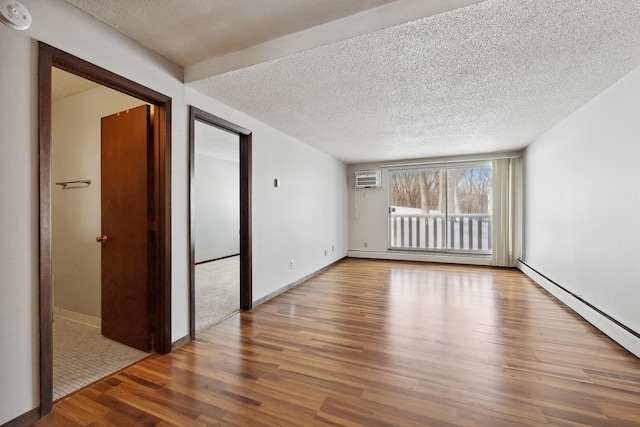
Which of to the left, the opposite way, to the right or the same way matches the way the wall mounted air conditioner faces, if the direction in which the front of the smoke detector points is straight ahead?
to the right

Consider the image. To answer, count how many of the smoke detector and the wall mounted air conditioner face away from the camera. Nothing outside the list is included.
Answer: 0

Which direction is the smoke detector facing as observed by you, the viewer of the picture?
facing the viewer and to the right of the viewer

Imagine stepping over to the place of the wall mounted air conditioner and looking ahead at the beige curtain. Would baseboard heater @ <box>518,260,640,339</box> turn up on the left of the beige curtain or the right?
right

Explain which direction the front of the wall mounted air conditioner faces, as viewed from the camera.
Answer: facing the viewer

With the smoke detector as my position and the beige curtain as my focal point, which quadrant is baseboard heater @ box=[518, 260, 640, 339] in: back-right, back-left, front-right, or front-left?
front-right

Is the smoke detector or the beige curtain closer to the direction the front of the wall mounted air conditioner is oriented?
the smoke detector

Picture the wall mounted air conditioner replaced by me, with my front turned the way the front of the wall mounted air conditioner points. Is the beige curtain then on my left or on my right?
on my left

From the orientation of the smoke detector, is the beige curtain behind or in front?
in front

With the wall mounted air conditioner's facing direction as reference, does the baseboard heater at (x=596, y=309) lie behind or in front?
in front

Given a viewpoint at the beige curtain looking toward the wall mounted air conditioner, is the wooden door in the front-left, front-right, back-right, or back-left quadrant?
front-left

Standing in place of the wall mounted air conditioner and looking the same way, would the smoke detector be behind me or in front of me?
in front
